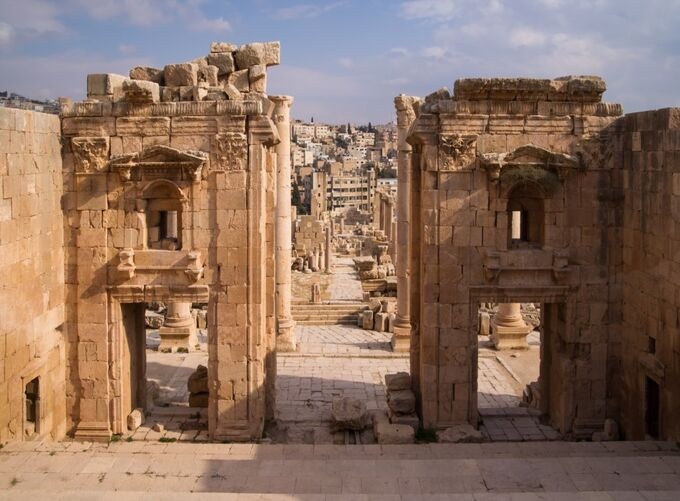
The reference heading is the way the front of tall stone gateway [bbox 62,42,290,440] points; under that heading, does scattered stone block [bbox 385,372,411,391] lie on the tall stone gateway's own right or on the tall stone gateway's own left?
on the tall stone gateway's own left

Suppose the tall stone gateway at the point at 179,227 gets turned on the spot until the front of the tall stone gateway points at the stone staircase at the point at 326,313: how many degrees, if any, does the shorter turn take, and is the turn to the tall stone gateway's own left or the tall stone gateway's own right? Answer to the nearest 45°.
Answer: approximately 135° to the tall stone gateway's own left

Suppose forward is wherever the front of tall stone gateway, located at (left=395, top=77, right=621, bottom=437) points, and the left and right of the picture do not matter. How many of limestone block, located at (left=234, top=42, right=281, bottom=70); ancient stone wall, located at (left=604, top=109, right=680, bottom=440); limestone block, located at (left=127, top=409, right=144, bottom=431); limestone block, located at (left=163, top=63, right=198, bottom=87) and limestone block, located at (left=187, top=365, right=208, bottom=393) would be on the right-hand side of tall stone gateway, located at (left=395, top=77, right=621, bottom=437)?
4

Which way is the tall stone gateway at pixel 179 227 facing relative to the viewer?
toward the camera

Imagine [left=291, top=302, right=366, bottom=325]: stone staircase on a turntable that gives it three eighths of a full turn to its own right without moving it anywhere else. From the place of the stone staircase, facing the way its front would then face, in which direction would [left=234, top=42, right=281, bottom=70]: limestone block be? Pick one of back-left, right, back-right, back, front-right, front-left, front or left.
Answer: back-left

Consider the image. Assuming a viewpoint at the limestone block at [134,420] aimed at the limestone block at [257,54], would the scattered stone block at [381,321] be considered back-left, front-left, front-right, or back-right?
front-left

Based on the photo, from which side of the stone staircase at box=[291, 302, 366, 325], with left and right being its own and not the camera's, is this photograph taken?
front

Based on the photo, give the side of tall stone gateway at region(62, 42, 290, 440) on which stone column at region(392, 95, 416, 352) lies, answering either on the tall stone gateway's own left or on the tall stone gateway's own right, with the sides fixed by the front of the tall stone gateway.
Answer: on the tall stone gateway's own left

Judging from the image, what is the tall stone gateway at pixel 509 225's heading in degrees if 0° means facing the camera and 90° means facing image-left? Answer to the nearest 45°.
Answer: approximately 0°

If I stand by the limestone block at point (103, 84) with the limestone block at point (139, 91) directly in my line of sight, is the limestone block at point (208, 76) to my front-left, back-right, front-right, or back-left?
front-left
